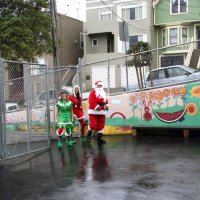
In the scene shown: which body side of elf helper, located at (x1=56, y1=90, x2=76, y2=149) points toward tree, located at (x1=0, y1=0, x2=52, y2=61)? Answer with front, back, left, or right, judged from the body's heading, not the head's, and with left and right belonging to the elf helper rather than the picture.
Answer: back

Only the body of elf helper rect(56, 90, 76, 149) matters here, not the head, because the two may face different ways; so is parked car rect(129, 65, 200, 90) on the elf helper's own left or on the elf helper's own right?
on the elf helper's own left

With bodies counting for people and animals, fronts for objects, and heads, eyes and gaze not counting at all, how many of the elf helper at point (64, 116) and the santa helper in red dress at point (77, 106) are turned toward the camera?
2

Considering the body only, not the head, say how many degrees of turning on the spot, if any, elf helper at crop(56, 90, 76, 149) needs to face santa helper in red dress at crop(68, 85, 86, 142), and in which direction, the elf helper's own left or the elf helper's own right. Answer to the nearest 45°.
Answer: approximately 135° to the elf helper's own left

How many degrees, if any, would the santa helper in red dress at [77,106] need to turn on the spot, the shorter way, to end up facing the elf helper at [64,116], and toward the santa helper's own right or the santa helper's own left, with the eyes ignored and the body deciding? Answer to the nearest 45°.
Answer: approximately 45° to the santa helper's own right

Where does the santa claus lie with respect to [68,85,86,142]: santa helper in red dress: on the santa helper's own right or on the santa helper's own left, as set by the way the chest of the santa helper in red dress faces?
on the santa helper's own left

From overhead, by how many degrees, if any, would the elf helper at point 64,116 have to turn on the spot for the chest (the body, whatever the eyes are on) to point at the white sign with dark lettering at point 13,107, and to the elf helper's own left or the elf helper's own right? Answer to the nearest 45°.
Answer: approximately 135° to the elf helper's own right

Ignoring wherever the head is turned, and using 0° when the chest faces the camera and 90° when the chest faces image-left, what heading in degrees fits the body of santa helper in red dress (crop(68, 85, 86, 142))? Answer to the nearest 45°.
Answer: approximately 0°

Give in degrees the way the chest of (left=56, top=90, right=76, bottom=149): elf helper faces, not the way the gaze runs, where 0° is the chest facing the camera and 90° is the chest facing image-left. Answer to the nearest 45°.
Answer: approximately 0°
